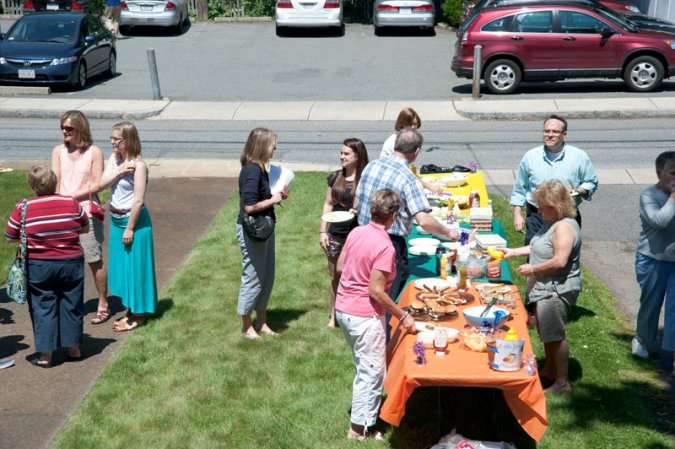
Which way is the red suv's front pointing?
to the viewer's right

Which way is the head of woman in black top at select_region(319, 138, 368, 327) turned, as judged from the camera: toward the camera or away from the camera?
toward the camera

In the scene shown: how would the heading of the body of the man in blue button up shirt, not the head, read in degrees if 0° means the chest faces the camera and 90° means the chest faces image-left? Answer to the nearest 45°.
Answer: approximately 0°

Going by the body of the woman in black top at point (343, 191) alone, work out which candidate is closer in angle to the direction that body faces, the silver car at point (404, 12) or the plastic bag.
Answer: the plastic bag

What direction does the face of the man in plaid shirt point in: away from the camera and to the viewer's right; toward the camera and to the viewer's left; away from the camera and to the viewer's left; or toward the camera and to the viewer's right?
away from the camera and to the viewer's right

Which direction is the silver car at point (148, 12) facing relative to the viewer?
away from the camera

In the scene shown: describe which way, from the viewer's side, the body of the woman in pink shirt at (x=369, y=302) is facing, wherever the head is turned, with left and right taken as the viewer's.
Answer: facing away from the viewer and to the right of the viewer

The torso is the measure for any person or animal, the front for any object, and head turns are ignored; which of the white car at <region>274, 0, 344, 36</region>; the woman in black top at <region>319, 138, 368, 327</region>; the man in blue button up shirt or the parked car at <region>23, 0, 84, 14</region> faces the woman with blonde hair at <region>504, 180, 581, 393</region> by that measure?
the man in blue button up shirt

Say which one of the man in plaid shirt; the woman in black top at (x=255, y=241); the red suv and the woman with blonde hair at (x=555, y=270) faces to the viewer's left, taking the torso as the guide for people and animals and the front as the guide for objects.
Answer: the woman with blonde hair

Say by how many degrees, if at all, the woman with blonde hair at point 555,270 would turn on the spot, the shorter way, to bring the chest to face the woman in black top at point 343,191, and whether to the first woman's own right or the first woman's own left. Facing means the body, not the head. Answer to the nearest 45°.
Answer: approximately 45° to the first woman's own right

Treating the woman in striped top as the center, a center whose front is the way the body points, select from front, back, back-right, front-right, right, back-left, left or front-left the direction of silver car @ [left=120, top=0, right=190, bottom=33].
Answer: front

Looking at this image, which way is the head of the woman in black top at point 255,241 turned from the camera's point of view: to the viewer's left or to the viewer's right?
to the viewer's right

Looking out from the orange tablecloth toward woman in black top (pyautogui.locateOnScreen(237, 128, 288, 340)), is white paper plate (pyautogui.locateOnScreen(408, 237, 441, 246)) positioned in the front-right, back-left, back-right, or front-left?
front-right

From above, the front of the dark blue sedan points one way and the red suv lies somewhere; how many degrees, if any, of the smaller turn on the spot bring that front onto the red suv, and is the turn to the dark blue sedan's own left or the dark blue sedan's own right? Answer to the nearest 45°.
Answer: approximately 90° to the dark blue sedan's own left

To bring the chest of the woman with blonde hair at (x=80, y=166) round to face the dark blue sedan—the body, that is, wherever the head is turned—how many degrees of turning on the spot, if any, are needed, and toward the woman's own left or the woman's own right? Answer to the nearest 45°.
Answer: approximately 135° to the woman's own right

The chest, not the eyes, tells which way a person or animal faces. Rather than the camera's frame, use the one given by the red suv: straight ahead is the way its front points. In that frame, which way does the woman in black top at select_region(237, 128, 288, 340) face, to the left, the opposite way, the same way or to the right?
the same way

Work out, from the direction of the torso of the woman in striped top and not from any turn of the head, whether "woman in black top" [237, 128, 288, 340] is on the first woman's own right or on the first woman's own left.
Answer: on the first woman's own right

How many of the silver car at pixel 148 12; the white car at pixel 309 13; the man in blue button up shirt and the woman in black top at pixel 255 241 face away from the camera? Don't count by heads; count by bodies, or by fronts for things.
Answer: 2

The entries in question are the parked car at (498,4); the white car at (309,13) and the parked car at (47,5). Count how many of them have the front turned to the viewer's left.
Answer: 0

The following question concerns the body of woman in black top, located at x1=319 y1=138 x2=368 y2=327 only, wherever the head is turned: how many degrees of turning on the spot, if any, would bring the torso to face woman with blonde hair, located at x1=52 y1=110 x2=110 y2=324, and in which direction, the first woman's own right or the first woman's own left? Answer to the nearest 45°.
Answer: approximately 45° to the first woman's own right

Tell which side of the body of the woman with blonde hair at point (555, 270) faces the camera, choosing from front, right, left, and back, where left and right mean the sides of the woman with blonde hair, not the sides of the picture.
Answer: left

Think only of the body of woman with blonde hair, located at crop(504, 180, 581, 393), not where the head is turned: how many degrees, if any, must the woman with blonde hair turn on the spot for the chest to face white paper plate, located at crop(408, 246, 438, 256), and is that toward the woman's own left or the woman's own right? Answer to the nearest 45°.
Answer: approximately 45° to the woman's own right
